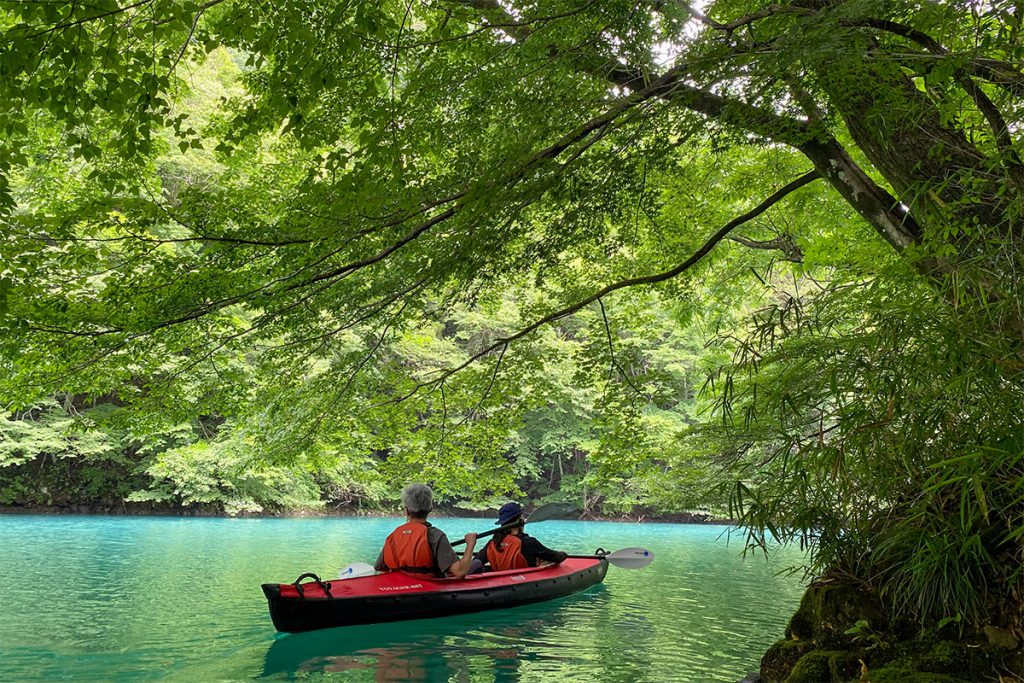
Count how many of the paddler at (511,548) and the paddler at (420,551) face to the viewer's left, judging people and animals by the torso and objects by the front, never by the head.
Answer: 0

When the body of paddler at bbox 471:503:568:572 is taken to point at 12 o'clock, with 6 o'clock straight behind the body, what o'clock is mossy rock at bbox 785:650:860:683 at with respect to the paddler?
The mossy rock is roughly at 4 o'clock from the paddler.

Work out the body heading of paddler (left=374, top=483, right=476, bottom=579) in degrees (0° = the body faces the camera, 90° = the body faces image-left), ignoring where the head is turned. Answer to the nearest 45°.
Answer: approximately 225°

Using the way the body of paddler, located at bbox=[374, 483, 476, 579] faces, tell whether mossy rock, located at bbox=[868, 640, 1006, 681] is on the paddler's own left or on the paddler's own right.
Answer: on the paddler's own right

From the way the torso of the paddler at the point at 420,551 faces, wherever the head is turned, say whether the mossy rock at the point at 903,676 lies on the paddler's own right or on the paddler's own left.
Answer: on the paddler's own right

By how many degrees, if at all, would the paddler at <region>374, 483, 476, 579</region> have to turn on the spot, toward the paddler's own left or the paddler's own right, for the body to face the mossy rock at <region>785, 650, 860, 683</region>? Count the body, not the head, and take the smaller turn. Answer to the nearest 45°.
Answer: approximately 90° to the paddler's own right

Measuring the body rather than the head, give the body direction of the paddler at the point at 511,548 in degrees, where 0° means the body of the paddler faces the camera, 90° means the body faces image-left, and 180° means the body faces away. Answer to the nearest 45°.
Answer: approximately 225°

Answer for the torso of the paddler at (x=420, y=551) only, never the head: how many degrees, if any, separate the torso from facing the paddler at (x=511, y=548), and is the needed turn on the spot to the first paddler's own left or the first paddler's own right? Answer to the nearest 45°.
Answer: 0° — they already face them

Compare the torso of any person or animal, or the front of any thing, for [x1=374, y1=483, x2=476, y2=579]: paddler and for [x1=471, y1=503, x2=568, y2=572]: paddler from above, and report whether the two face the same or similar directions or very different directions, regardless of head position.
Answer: same or similar directions
